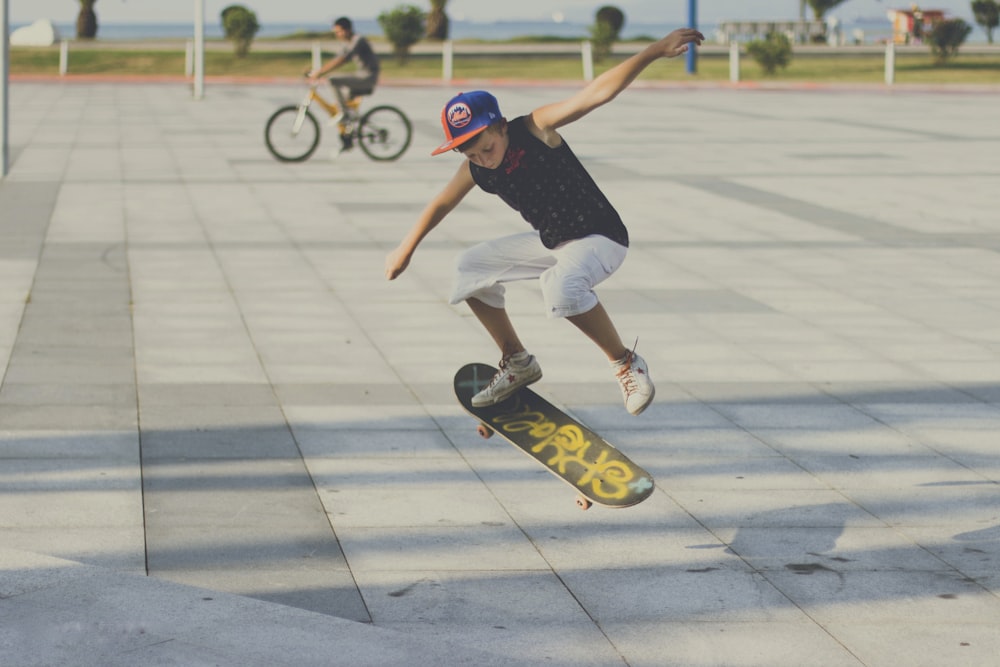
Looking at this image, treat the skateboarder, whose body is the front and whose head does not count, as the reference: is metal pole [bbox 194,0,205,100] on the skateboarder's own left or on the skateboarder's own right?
on the skateboarder's own right

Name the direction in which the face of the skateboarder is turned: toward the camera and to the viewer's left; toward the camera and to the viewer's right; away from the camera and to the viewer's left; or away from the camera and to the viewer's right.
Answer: toward the camera and to the viewer's left

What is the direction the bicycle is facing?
to the viewer's left

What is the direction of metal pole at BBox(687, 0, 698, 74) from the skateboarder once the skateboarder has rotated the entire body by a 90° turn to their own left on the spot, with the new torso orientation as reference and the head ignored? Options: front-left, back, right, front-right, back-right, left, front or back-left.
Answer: back-left

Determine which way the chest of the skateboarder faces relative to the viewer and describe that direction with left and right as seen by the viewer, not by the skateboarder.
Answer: facing the viewer and to the left of the viewer

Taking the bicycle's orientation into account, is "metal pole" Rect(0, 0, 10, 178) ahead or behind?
ahead
